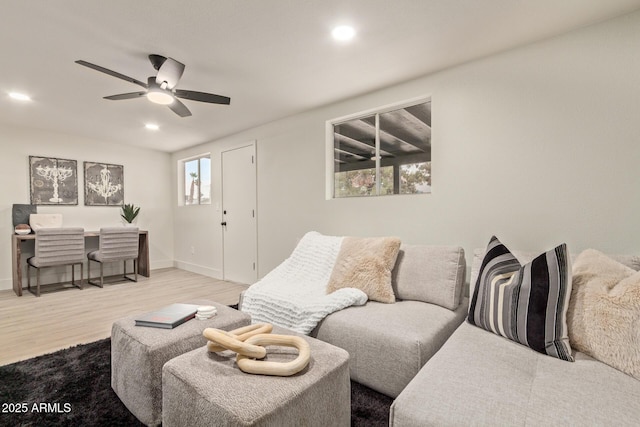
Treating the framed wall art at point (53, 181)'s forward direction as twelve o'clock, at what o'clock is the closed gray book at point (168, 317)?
The closed gray book is roughly at 12 o'clock from the framed wall art.

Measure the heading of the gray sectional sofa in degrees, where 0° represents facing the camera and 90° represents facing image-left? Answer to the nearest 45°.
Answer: approximately 45°

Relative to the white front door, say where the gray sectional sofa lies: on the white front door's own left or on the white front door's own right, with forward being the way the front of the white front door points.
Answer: on the white front door's own left

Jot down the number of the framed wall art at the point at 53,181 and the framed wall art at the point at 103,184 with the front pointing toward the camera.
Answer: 2

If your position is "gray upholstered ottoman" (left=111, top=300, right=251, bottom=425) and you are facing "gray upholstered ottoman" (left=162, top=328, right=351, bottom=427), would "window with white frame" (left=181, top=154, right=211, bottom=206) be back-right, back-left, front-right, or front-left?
back-left

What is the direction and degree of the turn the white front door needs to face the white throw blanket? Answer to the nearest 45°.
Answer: approximately 45° to its left

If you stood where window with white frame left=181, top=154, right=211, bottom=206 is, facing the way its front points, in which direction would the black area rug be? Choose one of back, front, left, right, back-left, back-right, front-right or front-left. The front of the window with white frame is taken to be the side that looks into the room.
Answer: front-left

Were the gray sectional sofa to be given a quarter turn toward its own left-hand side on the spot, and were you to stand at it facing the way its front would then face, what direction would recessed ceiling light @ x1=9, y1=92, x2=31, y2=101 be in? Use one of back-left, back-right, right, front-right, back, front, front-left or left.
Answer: back-right

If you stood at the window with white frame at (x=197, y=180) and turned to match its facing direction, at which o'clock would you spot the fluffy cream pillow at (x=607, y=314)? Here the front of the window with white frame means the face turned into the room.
The fluffy cream pillow is roughly at 10 o'clock from the window with white frame.

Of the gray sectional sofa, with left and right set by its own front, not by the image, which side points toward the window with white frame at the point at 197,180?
right

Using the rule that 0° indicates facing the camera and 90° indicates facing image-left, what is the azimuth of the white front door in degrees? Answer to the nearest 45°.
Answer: approximately 45°

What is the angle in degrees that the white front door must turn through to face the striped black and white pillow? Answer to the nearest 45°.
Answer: approximately 45° to its left

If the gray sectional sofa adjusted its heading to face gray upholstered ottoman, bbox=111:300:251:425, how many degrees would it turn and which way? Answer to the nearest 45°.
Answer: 0° — it already faces it

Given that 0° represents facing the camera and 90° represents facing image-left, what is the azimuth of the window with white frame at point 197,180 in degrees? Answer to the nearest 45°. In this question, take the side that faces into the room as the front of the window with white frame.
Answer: approximately 45°

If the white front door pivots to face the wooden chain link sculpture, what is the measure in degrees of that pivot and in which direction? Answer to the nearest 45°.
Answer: approximately 45° to its left

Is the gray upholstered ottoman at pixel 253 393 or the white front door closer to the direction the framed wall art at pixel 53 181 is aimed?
the gray upholstered ottoman

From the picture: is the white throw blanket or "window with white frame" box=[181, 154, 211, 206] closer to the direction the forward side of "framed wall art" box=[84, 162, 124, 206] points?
the white throw blanket
